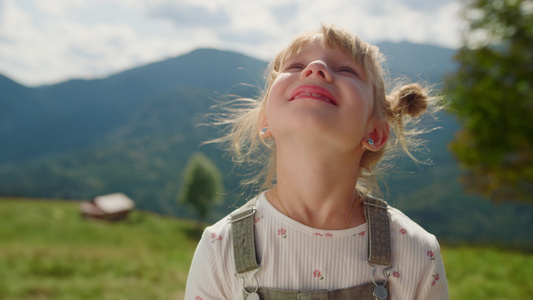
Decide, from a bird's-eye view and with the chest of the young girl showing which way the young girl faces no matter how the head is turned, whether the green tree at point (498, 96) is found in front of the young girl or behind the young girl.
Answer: behind

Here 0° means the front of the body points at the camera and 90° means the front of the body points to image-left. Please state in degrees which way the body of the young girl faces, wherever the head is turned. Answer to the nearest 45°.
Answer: approximately 0°

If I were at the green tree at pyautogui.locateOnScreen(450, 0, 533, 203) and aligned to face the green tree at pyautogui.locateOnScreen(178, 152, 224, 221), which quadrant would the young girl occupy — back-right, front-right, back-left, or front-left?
back-left

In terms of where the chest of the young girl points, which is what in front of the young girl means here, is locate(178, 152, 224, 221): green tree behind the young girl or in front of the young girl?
behind

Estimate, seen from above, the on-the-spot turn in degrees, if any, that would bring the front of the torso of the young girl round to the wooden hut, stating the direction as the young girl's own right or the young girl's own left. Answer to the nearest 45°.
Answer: approximately 135° to the young girl's own right
